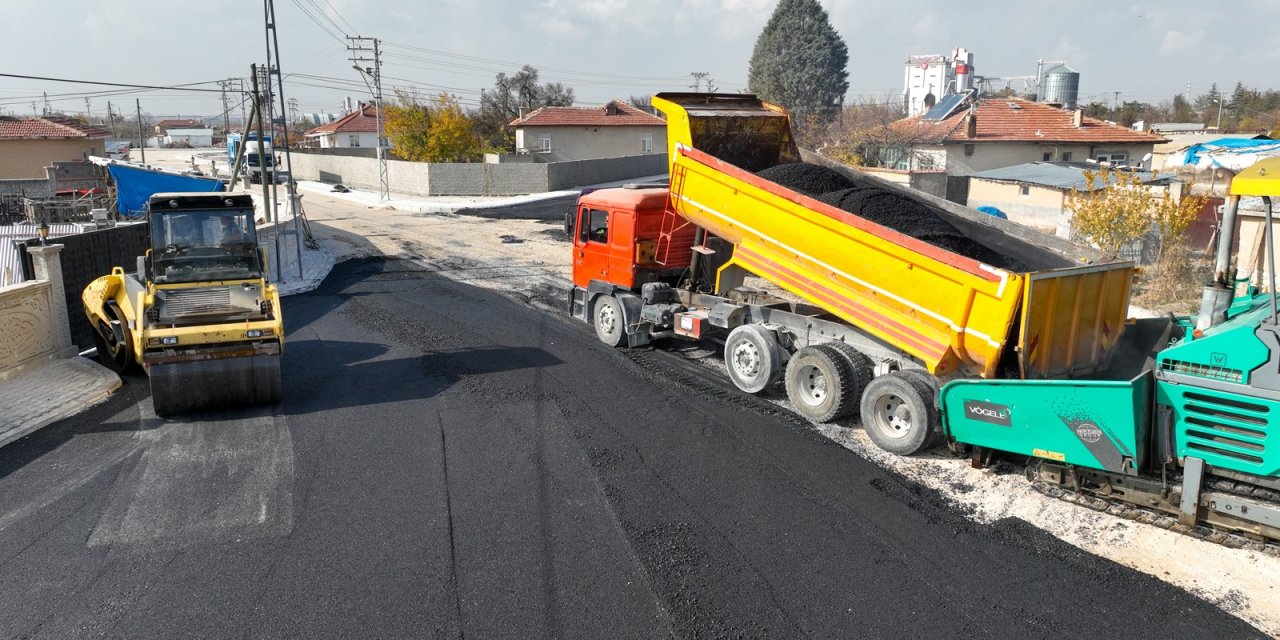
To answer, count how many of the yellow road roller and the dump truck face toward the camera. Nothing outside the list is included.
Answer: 1

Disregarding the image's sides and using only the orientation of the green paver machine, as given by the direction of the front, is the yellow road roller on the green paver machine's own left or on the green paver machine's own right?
on the green paver machine's own left

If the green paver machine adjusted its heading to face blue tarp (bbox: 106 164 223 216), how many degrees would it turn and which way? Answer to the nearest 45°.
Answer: approximately 45° to its left

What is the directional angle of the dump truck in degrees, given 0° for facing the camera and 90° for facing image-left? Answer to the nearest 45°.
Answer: approximately 135°

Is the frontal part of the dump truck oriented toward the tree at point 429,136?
yes

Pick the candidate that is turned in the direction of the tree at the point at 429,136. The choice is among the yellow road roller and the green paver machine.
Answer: the green paver machine

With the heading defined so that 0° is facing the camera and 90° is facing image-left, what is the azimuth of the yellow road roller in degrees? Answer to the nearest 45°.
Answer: approximately 0°

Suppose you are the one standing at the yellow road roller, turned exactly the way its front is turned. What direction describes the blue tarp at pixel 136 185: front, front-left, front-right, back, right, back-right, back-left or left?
back

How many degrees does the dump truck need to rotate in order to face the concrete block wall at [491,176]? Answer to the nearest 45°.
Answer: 0° — it already faces it

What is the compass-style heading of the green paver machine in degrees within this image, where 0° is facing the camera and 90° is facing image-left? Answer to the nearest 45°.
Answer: approximately 135°

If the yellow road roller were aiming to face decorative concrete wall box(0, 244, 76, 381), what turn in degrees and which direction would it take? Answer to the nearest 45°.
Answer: approximately 135° to its right

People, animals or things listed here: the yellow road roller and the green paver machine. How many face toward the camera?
1
